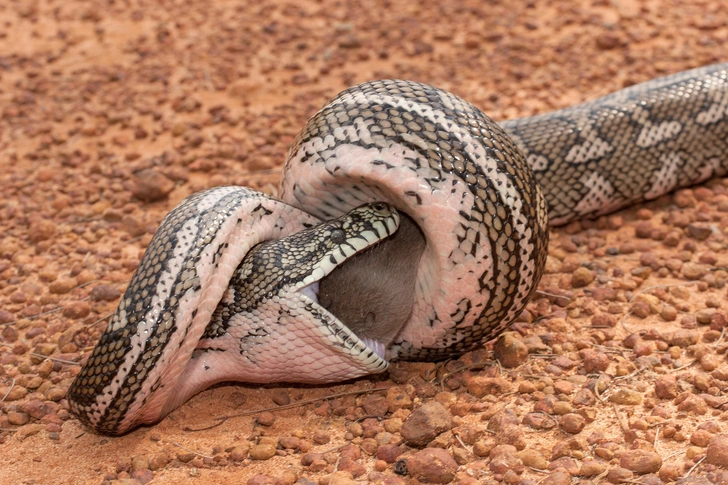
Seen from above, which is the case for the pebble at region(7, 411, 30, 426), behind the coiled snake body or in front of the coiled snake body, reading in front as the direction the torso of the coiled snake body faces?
behind

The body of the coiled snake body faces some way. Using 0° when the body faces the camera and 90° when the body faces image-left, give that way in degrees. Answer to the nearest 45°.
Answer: approximately 270°

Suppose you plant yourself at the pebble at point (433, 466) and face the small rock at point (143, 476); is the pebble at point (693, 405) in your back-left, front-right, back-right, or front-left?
back-right

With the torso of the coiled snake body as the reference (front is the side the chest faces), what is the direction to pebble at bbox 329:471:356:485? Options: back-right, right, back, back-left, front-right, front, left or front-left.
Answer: right
